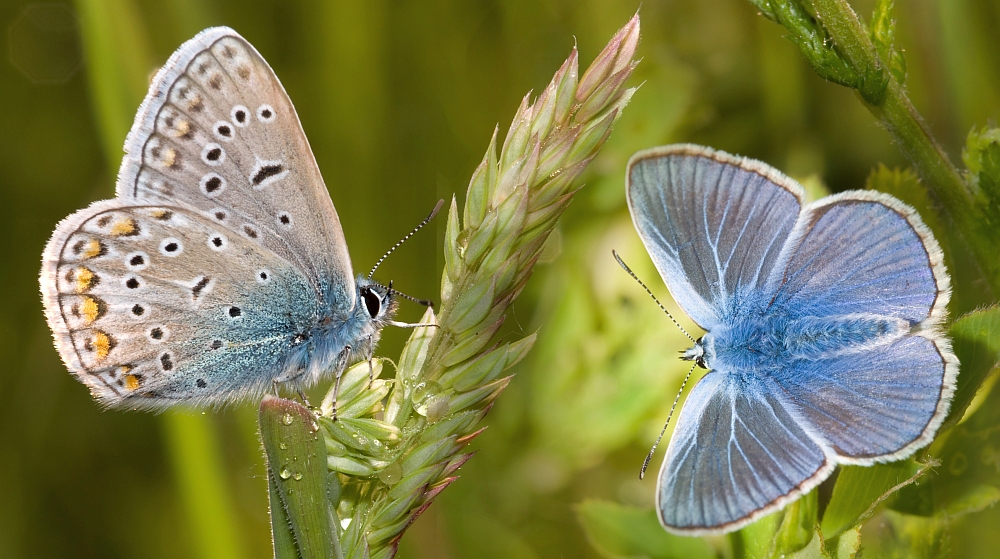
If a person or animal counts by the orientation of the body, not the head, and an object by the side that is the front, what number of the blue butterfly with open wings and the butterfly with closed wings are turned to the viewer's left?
1

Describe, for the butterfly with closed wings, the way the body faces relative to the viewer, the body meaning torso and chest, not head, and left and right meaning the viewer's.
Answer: facing to the right of the viewer

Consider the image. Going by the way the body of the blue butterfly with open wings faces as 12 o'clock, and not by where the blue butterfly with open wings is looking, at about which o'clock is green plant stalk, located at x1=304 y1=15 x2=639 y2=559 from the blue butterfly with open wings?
The green plant stalk is roughly at 11 o'clock from the blue butterfly with open wings.

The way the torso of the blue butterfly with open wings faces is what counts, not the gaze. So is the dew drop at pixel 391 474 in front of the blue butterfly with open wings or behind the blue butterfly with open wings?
in front

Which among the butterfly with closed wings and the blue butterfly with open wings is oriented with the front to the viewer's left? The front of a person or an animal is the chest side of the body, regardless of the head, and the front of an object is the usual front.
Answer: the blue butterfly with open wings

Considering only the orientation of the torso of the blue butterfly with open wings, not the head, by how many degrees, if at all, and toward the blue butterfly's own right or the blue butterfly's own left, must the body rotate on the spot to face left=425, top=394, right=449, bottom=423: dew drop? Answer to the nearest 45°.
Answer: approximately 45° to the blue butterfly's own left

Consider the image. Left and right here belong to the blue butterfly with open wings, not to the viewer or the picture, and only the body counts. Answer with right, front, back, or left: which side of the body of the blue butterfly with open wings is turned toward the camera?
left

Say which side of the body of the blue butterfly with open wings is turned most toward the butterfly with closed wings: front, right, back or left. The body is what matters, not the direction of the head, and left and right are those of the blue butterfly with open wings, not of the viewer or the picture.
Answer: front
